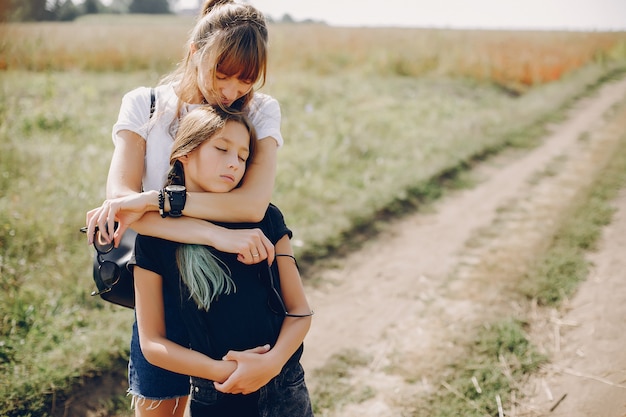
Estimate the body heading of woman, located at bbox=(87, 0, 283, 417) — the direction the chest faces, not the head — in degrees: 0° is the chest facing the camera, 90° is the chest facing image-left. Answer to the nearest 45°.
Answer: approximately 0°
